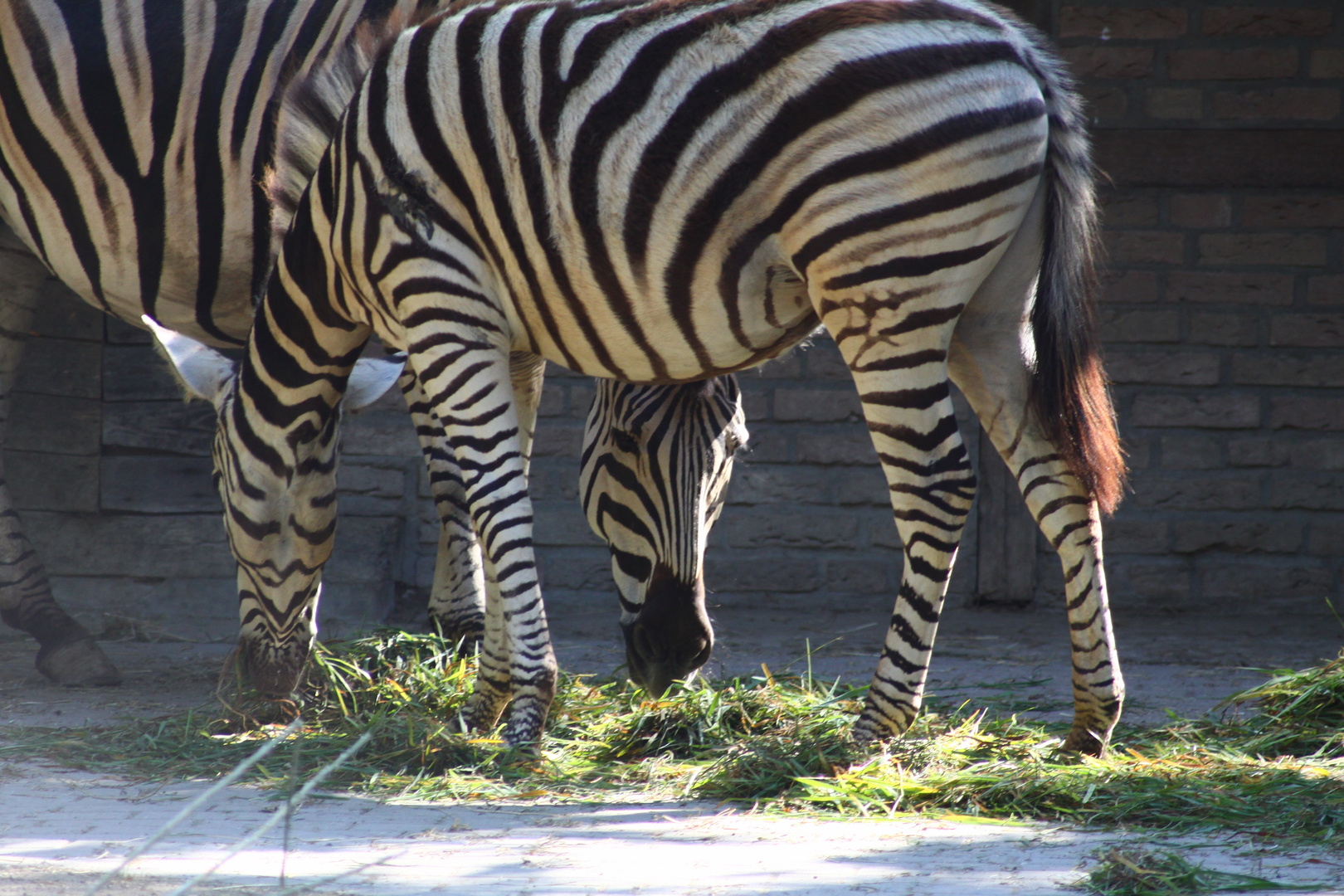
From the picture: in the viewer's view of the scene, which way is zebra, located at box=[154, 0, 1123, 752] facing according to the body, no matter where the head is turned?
to the viewer's left

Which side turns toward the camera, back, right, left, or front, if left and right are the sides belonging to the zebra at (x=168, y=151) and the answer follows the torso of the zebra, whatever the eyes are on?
right

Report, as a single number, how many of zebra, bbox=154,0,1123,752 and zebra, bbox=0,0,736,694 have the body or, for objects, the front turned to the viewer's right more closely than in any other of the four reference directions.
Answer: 1

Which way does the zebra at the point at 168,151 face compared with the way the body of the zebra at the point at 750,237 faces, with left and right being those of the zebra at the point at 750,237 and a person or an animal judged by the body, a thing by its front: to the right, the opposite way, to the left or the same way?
the opposite way

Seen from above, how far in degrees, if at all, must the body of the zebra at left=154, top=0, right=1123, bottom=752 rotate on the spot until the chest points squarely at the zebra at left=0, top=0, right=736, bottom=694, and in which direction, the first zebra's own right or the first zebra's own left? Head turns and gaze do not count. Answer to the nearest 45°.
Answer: approximately 45° to the first zebra's own right

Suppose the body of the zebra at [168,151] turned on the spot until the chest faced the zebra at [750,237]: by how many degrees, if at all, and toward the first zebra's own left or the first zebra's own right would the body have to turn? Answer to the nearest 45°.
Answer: approximately 45° to the first zebra's own right
